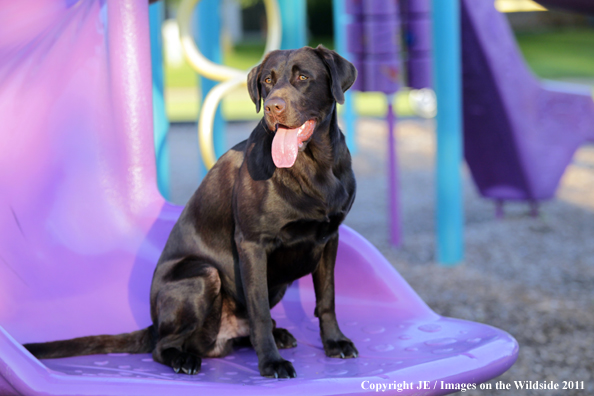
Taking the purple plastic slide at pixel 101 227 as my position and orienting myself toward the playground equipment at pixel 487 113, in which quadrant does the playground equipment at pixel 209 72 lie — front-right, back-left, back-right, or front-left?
front-left

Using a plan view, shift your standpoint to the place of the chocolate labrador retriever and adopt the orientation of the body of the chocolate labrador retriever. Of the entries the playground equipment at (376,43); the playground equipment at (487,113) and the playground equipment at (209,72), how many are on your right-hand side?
0

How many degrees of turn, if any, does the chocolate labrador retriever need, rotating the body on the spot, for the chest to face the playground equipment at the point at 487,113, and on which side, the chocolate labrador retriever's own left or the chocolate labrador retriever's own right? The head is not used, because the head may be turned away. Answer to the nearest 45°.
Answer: approximately 90° to the chocolate labrador retriever's own left

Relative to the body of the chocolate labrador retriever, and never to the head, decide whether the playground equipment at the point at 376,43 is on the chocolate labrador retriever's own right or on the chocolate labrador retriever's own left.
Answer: on the chocolate labrador retriever's own left

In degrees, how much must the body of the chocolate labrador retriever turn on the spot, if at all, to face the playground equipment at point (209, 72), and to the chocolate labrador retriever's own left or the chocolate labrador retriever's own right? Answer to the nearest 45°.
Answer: approximately 135° to the chocolate labrador retriever's own left

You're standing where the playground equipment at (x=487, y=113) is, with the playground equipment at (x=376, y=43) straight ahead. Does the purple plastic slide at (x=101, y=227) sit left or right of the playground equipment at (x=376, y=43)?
left

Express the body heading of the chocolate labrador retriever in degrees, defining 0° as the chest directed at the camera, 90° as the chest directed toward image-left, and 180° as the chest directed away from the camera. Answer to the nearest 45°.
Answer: approximately 315°
